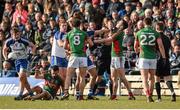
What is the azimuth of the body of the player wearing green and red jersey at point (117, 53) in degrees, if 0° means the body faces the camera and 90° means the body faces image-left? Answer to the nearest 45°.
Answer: approximately 90°

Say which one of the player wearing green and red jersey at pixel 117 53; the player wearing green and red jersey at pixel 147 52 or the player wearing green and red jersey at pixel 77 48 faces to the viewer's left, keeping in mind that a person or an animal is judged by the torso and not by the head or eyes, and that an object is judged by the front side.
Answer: the player wearing green and red jersey at pixel 117 53

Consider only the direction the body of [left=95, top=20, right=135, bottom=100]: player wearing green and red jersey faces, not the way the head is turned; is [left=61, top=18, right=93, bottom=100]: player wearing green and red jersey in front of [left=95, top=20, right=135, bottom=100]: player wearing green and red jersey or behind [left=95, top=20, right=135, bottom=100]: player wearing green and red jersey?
in front

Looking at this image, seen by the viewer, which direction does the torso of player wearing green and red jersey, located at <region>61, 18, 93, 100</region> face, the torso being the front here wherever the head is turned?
away from the camera

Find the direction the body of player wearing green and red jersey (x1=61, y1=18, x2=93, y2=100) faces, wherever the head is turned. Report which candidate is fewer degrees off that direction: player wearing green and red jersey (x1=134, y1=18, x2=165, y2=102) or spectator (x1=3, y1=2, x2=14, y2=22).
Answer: the spectator

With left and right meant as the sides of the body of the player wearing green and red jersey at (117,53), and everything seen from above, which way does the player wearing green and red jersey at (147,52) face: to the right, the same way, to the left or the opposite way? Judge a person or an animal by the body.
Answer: to the right

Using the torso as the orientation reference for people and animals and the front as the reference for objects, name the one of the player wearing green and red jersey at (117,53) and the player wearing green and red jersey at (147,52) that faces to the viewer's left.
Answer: the player wearing green and red jersey at (117,53)

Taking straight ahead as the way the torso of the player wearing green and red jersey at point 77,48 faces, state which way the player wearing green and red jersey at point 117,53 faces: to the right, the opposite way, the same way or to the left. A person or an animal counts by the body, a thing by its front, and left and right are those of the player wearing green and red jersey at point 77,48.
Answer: to the left

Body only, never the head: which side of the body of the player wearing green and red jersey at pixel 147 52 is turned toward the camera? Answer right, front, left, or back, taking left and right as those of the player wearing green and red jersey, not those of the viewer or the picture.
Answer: back
